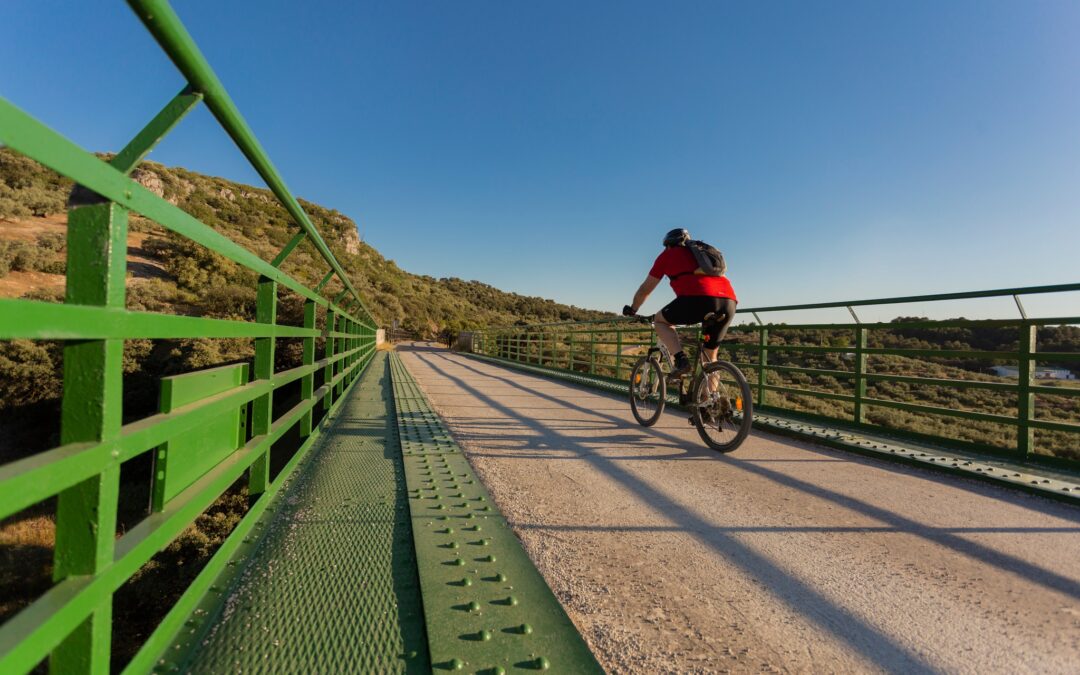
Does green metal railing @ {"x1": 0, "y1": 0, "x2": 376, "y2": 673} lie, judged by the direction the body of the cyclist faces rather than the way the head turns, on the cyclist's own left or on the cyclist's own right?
on the cyclist's own left

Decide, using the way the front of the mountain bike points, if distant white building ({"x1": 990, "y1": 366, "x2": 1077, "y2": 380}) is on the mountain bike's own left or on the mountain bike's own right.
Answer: on the mountain bike's own right

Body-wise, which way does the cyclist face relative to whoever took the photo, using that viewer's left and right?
facing away from the viewer and to the left of the viewer

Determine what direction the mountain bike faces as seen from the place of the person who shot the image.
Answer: facing away from the viewer and to the left of the viewer
